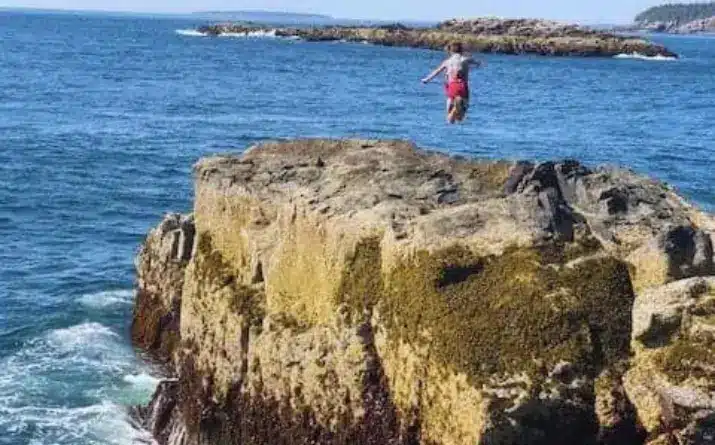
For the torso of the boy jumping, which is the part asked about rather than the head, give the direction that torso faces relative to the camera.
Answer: away from the camera

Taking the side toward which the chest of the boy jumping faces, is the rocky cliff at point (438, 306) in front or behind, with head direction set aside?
behind
